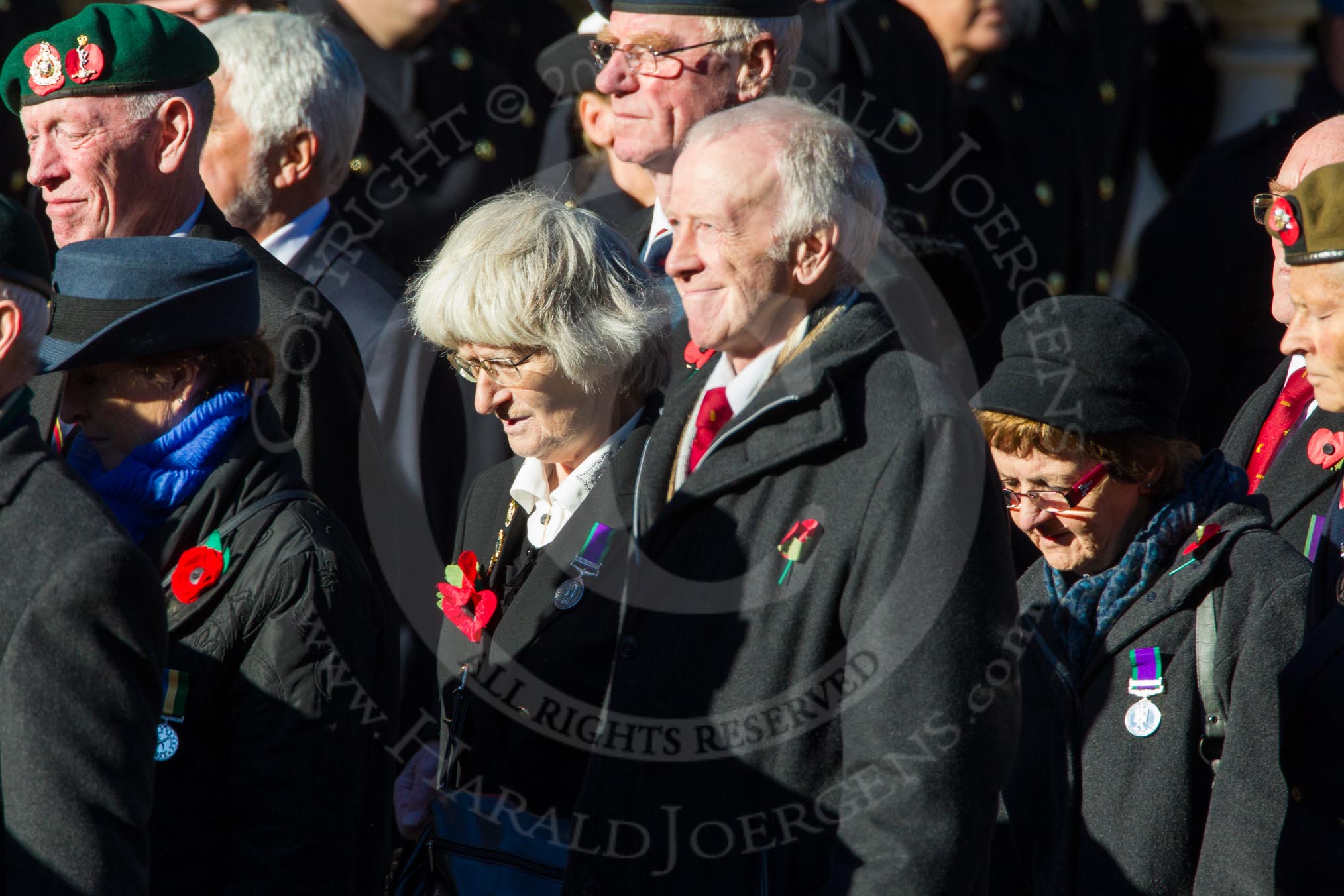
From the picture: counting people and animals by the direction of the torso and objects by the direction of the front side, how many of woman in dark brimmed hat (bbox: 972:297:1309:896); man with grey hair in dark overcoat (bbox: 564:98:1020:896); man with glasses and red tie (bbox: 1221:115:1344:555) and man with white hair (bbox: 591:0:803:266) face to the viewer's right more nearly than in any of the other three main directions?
0

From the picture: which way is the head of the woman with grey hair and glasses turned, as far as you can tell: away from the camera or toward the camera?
toward the camera

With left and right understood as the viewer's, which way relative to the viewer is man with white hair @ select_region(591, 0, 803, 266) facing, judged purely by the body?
facing the viewer and to the left of the viewer

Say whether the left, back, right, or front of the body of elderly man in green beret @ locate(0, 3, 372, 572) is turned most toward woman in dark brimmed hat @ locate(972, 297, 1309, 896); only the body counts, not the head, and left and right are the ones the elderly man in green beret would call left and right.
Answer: left

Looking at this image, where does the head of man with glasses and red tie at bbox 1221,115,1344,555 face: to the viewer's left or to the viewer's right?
to the viewer's left

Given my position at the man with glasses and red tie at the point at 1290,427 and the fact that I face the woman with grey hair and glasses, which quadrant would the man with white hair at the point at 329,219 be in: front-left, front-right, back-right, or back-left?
front-right

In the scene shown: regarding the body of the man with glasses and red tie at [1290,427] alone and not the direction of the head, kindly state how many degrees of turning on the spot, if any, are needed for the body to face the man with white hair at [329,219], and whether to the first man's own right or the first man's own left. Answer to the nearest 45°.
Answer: approximately 45° to the first man's own right

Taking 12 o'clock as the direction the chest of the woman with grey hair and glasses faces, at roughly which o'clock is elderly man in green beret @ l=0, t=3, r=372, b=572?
The elderly man in green beret is roughly at 3 o'clock from the woman with grey hair and glasses.

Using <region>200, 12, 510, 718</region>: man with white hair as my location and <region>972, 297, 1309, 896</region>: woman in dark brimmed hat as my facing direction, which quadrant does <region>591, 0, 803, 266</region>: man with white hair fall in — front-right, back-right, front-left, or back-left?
front-left

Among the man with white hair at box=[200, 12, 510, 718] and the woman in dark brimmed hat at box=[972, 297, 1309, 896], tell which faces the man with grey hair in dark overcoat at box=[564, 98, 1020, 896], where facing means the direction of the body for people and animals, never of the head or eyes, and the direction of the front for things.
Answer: the woman in dark brimmed hat

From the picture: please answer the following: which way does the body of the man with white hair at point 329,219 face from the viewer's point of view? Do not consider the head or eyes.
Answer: to the viewer's left

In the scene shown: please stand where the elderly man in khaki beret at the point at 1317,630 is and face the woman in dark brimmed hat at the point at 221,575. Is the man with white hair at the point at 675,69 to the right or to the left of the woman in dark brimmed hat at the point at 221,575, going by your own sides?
right

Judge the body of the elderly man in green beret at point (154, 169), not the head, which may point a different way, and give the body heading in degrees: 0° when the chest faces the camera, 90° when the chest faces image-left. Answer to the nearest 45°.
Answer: approximately 45°

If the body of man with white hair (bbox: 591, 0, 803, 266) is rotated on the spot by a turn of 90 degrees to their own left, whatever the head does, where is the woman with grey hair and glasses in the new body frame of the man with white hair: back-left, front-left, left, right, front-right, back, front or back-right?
front-right

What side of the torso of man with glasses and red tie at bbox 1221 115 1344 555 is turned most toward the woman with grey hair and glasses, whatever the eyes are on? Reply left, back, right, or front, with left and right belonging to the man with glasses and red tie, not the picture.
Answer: front

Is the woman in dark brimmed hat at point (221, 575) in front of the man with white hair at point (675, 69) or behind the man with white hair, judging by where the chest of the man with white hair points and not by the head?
in front

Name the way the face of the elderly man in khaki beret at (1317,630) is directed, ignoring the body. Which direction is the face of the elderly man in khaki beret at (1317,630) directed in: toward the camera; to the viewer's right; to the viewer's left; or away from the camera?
to the viewer's left

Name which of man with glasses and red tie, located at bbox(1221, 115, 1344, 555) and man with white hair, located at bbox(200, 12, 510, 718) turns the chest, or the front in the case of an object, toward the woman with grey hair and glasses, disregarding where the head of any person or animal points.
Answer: man with glasses and red tie, located at bbox(1221, 115, 1344, 555)

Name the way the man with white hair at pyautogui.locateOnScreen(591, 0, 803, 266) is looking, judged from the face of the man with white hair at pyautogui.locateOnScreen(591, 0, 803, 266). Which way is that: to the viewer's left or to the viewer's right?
to the viewer's left
